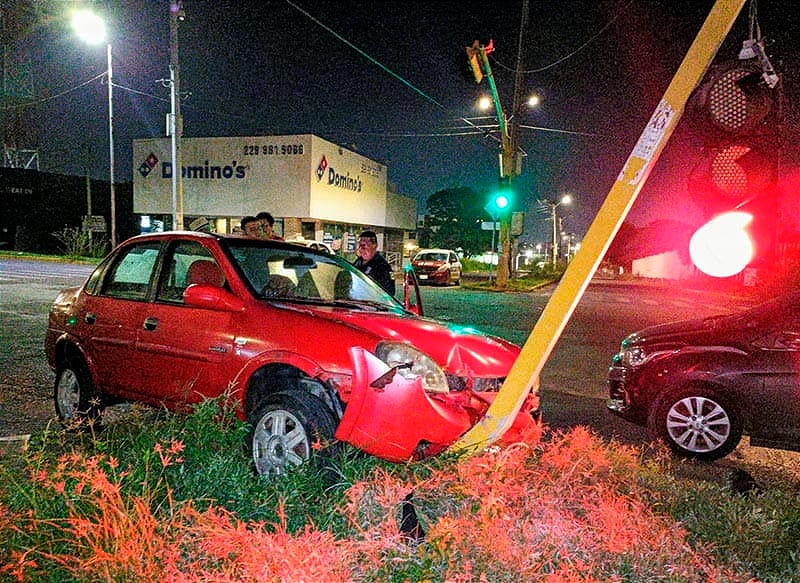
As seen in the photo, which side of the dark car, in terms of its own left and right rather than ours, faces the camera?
left

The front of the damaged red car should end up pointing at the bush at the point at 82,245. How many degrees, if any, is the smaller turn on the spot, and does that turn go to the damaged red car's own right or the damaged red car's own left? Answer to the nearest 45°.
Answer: approximately 135° to the damaged red car's own left

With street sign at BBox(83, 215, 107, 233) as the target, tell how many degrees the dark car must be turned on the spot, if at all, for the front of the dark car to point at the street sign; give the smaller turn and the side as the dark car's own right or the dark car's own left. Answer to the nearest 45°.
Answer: approximately 45° to the dark car's own right

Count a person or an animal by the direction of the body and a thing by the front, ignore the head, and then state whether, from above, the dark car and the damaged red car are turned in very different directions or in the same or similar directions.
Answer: very different directions

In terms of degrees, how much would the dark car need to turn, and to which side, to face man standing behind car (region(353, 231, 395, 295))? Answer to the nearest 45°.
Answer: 0° — it already faces them

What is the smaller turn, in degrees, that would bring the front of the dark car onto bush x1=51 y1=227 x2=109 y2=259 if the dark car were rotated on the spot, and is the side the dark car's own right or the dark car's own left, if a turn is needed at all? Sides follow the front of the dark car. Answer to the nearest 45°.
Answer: approximately 45° to the dark car's own right

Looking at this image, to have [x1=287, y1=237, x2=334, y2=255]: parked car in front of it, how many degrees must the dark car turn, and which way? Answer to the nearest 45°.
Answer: approximately 45° to its right

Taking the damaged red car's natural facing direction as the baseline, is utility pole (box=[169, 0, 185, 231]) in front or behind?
behind

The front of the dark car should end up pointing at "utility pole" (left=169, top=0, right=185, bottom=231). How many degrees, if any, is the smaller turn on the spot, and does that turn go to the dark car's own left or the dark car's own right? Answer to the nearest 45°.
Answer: approximately 45° to the dark car's own right

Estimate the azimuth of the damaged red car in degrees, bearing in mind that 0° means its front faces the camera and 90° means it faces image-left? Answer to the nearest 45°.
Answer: approximately 315°
